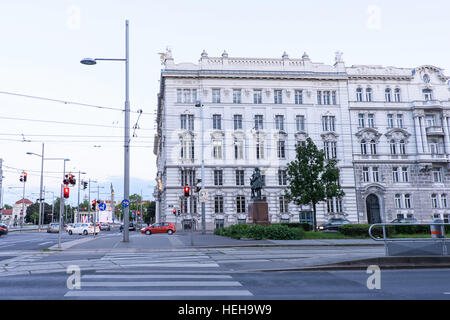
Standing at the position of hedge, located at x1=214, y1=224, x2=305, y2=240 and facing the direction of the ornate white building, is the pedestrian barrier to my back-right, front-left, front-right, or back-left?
back-right

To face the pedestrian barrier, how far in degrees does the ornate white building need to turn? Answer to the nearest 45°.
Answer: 0° — it already faces it

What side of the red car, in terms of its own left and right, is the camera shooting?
left

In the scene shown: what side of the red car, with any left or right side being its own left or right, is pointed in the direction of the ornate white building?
back

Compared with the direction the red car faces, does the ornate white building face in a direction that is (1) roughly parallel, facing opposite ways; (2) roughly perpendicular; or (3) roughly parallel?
roughly perpendicular

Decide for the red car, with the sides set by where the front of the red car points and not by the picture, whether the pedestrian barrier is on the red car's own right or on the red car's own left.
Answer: on the red car's own left

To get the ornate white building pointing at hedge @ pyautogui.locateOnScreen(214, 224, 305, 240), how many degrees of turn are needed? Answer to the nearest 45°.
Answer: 0° — it already faces it

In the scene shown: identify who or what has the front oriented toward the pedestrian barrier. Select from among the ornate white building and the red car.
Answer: the ornate white building

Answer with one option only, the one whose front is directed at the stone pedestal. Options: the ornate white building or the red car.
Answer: the ornate white building

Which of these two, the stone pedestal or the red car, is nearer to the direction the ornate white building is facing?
the stone pedestal

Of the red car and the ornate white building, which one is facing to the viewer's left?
the red car

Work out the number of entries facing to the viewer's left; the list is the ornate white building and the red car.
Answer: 1

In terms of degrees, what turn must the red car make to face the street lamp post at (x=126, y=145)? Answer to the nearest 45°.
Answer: approximately 90° to its left

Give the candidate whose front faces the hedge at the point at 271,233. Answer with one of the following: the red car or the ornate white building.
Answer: the ornate white building
